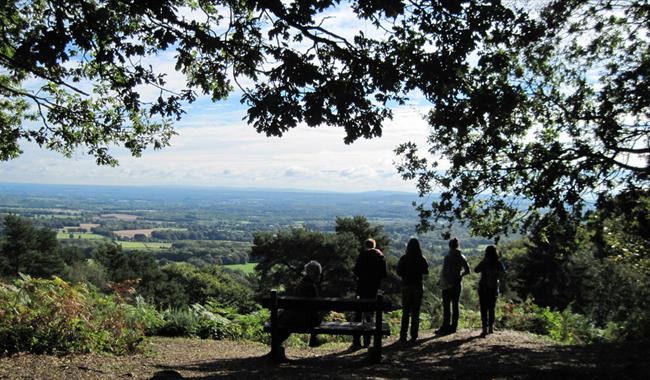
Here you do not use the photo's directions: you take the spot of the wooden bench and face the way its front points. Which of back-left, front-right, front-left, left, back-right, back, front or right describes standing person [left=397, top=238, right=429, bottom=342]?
front-right

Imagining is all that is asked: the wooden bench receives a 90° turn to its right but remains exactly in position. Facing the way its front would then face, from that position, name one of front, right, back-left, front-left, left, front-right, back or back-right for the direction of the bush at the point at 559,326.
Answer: front-left

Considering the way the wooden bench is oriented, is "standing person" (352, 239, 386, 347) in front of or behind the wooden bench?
in front

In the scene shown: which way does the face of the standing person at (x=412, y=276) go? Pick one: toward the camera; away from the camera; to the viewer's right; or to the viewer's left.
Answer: away from the camera

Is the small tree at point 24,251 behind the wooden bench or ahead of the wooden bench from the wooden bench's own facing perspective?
ahead

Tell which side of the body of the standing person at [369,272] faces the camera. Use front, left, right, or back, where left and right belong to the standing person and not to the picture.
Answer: back

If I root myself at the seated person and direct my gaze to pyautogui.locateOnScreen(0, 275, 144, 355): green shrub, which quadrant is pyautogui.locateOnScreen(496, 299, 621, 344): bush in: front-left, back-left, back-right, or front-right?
back-right

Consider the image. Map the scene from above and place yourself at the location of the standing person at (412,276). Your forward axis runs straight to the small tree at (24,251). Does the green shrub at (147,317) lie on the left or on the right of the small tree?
left

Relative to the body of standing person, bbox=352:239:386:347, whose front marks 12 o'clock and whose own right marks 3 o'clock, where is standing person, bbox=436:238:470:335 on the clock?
standing person, bbox=436:238:470:335 is roughly at 2 o'clock from standing person, bbox=352:239:386:347.

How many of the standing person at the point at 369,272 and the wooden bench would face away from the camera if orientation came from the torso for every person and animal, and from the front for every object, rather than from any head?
2

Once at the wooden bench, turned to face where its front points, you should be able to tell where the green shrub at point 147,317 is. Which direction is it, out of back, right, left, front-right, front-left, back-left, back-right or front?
front-left

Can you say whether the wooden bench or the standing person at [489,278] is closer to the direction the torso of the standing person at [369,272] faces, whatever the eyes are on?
the standing person

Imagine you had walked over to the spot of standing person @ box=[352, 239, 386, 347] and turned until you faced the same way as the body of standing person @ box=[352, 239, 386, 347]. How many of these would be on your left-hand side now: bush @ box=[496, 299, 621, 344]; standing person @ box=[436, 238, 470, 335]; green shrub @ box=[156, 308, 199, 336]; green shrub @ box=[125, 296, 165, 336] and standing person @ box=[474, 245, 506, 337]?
2

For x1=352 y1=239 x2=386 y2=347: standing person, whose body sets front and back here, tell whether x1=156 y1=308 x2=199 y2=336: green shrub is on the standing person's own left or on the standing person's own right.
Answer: on the standing person's own left

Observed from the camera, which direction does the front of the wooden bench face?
facing away from the viewer

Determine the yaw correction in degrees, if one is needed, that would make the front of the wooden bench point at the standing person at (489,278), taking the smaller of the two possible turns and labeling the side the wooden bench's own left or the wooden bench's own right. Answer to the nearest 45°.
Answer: approximately 45° to the wooden bench's own right

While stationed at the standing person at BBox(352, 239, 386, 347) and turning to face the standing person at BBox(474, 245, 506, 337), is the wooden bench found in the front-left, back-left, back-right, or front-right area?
back-right
